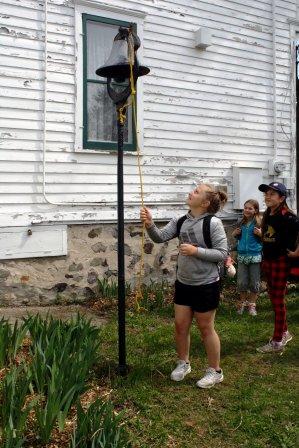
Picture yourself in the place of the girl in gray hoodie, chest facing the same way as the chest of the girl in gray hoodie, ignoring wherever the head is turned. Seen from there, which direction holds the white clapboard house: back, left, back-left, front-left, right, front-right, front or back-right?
back-right

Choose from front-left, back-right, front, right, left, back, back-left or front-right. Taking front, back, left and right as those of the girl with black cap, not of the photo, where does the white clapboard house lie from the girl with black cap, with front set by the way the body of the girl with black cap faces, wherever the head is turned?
right

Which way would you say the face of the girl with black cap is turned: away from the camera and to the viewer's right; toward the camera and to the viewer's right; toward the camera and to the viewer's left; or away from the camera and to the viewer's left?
toward the camera and to the viewer's left

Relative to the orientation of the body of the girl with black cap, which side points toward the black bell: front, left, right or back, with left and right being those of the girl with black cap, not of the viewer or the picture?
front

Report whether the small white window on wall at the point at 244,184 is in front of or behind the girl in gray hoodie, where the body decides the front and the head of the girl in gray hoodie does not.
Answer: behind

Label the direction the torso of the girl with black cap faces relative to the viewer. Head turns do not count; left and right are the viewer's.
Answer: facing the viewer and to the left of the viewer

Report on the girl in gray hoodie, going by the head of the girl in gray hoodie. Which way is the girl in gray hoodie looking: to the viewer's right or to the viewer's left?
to the viewer's left
